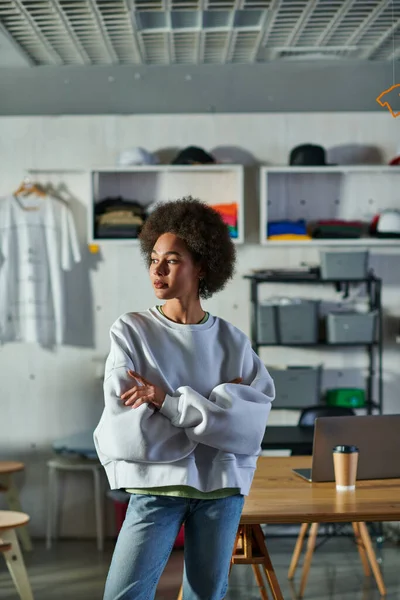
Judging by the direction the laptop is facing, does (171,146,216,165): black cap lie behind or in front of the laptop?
in front

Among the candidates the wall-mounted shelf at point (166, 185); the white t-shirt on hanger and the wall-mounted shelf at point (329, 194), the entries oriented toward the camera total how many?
3

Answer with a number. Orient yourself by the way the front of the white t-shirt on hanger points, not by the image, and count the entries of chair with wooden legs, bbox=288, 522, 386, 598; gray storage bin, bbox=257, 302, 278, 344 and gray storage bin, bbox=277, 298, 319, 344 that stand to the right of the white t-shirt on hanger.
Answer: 0

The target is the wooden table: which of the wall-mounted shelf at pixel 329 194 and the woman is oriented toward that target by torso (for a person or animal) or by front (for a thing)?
the wall-mounted shelf

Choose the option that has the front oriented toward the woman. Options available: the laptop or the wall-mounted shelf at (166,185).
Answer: the wall-mounted shelf

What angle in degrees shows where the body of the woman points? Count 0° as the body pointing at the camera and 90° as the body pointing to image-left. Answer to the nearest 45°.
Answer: approximately 0°

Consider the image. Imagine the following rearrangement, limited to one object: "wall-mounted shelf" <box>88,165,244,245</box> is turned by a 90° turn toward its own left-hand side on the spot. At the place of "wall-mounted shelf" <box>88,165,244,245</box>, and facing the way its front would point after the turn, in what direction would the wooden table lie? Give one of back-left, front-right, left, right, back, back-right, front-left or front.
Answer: right

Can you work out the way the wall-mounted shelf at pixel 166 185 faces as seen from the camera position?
facing the viewer

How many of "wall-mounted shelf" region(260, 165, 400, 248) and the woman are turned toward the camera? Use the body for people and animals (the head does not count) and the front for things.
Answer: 2

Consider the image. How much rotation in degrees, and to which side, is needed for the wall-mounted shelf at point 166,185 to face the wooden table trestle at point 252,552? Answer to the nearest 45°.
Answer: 0° — it already faces it

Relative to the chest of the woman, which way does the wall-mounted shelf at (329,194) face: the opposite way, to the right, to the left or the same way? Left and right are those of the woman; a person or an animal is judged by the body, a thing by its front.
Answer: the same way

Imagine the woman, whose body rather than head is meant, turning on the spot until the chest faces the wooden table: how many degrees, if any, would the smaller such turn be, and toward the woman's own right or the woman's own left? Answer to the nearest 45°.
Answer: approximately 135° to the woman's own left

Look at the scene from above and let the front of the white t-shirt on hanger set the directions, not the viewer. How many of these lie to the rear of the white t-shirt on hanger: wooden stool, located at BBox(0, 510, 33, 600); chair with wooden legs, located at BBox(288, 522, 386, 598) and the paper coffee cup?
0
